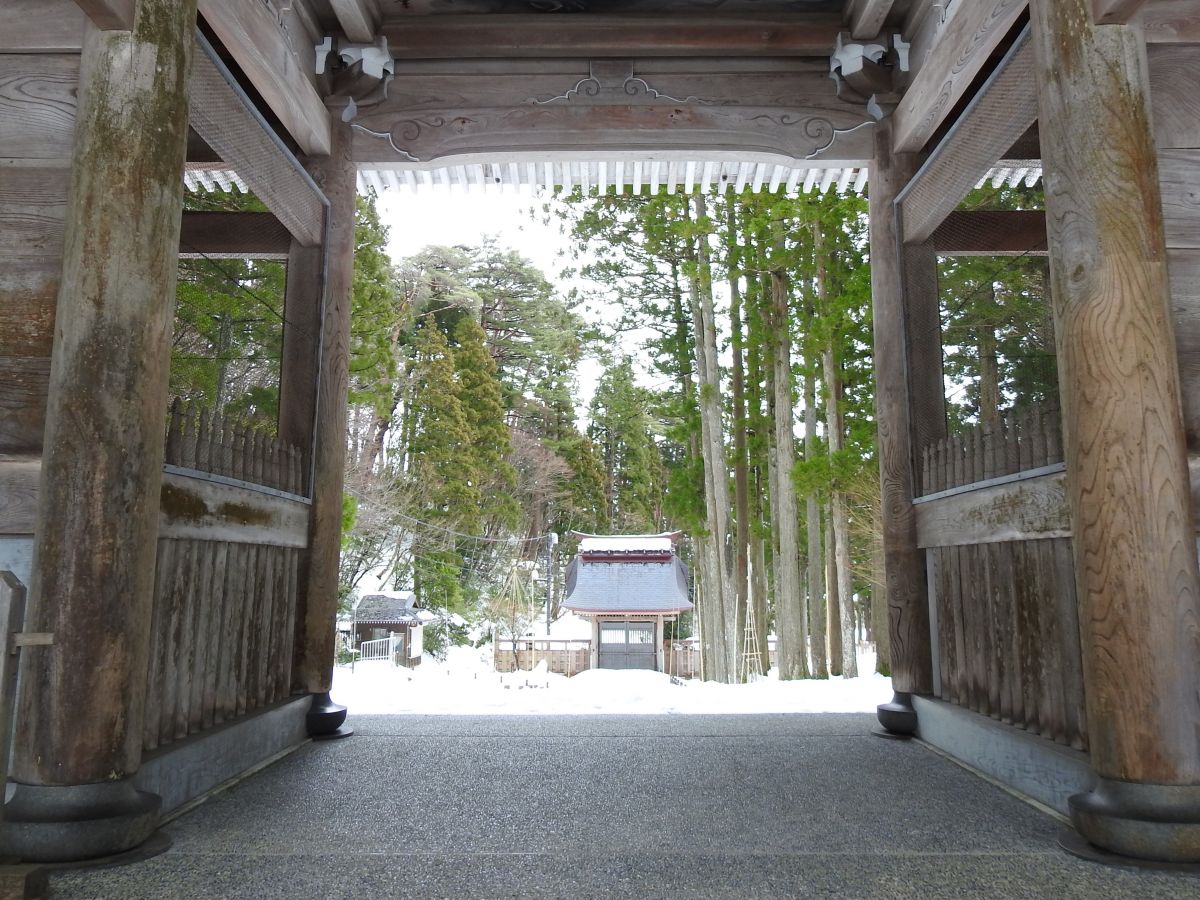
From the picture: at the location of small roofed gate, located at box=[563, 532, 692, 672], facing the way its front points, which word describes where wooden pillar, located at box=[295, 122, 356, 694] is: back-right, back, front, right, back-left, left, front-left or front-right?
front

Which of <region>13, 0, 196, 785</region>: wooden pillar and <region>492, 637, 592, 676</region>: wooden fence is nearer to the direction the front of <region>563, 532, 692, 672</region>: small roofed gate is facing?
the wooden pillar

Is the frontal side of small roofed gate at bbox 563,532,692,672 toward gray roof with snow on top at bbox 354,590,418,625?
no

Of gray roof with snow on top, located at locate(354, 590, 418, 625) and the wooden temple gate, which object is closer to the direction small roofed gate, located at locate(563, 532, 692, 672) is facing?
the wooden temple gate

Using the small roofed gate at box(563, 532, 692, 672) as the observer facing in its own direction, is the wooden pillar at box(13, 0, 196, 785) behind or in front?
in front

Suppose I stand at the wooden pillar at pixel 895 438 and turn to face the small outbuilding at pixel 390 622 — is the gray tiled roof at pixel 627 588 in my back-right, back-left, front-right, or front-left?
front-right

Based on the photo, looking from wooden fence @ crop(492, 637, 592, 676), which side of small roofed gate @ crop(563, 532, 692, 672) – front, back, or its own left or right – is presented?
right

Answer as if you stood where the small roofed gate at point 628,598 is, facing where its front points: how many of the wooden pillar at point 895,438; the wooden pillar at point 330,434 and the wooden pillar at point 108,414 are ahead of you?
3

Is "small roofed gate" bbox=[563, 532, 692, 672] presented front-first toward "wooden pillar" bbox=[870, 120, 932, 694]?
yes

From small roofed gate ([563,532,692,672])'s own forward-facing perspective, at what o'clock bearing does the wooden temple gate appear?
The wooden temple gate is roughly at 12 o'clock from the small roofed gate.

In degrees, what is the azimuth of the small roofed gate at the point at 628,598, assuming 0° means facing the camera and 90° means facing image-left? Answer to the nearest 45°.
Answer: approximately 0°

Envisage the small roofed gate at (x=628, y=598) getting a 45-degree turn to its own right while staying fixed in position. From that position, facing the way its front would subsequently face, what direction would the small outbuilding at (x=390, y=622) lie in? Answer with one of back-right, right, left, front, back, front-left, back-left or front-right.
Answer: front-right

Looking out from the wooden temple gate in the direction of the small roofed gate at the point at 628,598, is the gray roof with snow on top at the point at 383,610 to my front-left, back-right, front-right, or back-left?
front-left
